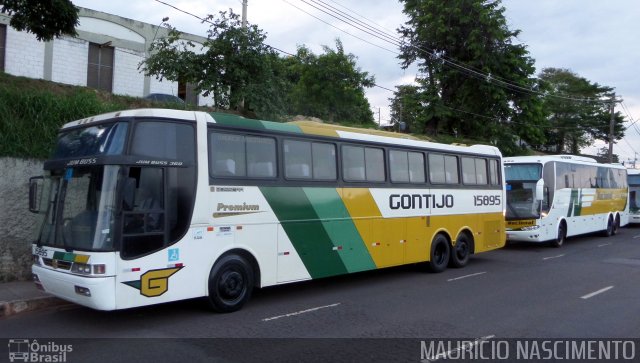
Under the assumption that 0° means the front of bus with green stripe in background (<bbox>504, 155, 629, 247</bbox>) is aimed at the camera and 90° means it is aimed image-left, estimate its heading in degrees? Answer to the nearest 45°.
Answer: approximately 45°

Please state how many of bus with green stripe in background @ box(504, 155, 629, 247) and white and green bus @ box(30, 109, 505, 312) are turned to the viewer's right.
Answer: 0

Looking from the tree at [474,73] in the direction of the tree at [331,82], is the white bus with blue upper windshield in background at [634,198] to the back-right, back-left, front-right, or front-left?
back-left

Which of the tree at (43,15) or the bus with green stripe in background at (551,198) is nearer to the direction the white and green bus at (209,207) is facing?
the tree

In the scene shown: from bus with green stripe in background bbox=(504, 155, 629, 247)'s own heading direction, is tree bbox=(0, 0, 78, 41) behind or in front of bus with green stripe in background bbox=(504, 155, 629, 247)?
in front

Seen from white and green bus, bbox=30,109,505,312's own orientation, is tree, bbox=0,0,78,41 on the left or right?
on its right

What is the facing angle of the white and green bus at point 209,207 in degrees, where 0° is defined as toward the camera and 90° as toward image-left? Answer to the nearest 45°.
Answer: approximately 45°

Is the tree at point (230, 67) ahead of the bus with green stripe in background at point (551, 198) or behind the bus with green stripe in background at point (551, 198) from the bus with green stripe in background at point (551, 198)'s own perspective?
ahead

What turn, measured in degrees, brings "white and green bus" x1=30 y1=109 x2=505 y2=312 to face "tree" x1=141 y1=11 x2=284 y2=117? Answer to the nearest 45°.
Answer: approximately 135° to its right
